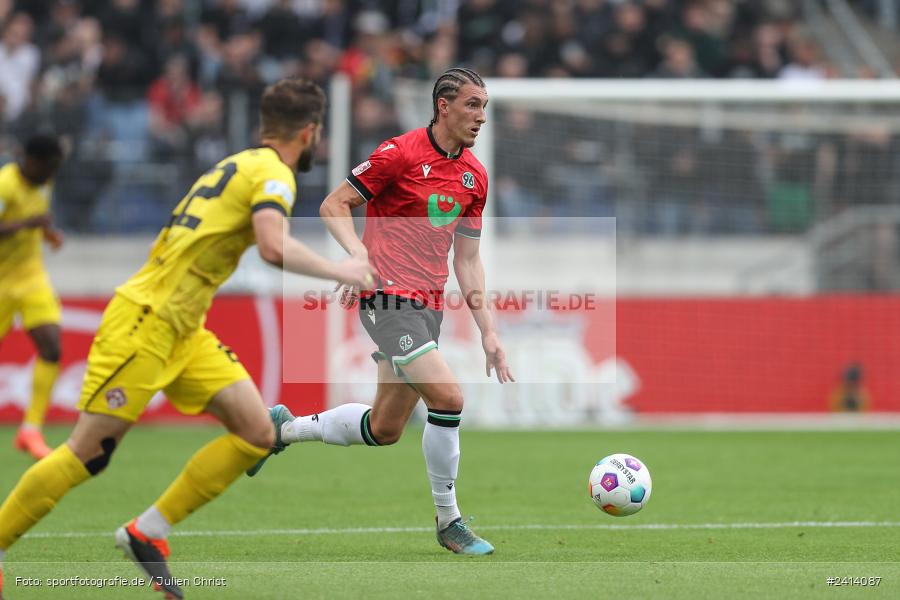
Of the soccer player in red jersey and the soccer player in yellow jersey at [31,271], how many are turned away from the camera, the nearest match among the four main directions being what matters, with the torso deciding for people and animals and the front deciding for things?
0

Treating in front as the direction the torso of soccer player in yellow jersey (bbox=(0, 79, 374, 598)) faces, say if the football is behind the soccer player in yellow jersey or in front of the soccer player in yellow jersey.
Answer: in front

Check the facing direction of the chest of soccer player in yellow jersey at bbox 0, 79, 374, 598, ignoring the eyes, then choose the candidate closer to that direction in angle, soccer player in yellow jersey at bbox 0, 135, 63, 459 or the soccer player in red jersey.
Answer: the soccer player in red jersey

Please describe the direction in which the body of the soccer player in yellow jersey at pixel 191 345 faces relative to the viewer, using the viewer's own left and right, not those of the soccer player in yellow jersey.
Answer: facing away from the viewer and to the right of the viewer

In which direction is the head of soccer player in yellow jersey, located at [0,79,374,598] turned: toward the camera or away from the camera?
away from the camera

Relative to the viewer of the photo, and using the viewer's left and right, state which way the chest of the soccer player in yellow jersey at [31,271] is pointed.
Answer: facing the viewer and to the right of the viewer

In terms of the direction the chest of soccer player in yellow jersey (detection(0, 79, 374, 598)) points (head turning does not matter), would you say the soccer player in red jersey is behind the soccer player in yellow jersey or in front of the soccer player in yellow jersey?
in front

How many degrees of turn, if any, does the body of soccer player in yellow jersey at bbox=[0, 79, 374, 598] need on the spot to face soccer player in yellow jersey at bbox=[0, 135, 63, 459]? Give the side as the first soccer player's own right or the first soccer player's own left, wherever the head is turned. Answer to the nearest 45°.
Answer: approximately 45° to the first soccer player's own left

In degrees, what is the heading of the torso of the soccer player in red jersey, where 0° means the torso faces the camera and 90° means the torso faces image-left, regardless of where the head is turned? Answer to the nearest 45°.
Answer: approximately 315°
